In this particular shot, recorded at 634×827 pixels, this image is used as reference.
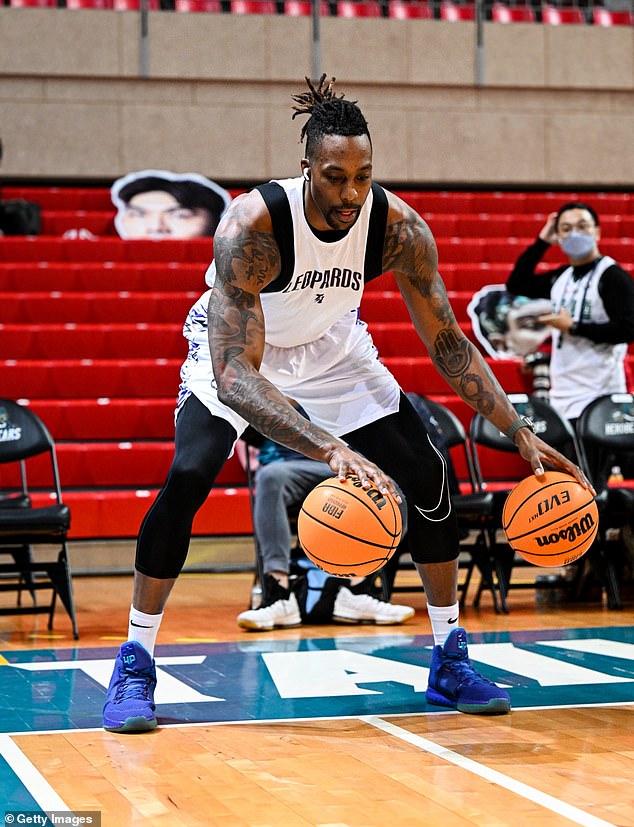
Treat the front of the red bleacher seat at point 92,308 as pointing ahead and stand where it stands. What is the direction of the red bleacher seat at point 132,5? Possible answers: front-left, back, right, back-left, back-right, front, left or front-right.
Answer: back

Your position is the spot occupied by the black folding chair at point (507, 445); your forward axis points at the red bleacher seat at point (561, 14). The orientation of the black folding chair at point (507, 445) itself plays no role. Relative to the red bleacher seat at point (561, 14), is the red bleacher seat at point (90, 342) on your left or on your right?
left

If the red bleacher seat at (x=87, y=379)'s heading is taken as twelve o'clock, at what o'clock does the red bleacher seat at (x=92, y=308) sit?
the red bleacher seat at (x=92, y=308) is roughly at 6 o'clock from the red bleacher seat at (x=87, y=379).

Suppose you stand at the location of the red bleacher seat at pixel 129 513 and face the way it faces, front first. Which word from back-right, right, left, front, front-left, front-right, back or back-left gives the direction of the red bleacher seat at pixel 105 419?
back

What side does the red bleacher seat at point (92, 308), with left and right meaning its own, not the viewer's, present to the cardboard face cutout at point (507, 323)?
left

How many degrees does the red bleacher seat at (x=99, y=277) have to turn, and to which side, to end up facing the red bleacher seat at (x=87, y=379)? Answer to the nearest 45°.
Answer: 0° — it already faces it
